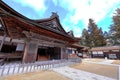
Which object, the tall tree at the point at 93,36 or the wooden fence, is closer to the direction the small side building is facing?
the wooden fence

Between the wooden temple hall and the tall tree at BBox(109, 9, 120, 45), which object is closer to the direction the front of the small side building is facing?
the wooden temple hall

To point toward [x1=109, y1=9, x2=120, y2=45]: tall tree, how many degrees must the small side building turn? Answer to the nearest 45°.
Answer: approximately 180°

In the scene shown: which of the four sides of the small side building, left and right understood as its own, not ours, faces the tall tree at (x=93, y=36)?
back

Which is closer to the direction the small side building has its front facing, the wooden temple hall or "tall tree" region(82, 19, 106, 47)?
the wooden temple hall

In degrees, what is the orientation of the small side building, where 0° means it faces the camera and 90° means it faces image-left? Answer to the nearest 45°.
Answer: approximately 0°

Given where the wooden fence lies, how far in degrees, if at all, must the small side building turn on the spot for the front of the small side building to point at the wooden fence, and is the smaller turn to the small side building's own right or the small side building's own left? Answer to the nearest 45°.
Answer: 0° — it already faces it
